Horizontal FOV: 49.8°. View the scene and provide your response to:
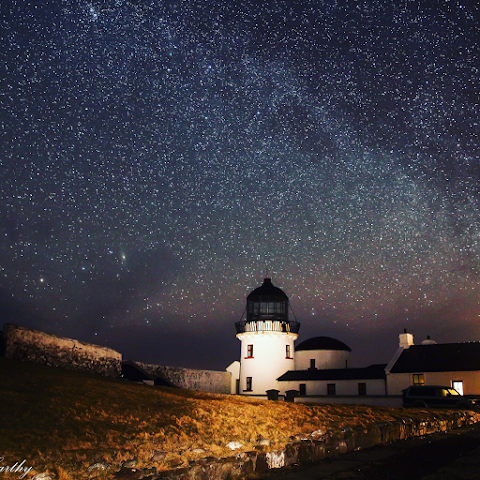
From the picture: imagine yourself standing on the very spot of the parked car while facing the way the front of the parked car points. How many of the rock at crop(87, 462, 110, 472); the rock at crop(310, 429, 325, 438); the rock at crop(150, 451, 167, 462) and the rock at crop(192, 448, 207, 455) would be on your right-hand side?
4

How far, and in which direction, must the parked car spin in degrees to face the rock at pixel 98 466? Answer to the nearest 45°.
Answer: approximately 90° to its right

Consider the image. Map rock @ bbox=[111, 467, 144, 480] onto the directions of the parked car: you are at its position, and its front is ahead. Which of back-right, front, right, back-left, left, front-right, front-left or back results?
right

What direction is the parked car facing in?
to the viewer's right

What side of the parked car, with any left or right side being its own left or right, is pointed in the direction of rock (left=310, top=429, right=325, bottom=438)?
right

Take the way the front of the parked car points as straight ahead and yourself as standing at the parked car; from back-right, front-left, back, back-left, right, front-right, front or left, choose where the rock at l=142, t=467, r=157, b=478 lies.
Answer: right

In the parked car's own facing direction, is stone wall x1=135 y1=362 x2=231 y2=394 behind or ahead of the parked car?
behind

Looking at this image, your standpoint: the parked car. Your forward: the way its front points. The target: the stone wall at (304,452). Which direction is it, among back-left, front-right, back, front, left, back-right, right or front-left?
right

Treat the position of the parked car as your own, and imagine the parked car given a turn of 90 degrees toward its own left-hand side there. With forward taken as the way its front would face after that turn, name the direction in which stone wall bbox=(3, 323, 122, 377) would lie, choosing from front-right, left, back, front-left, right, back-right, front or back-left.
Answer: back-left

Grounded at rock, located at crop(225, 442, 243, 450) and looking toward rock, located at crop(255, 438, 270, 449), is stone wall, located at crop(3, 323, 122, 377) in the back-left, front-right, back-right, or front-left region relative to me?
back-left

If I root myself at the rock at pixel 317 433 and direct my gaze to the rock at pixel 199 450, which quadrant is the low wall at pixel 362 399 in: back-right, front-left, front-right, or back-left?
back-right

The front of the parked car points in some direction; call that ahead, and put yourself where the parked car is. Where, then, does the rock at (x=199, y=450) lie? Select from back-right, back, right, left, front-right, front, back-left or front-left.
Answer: right
